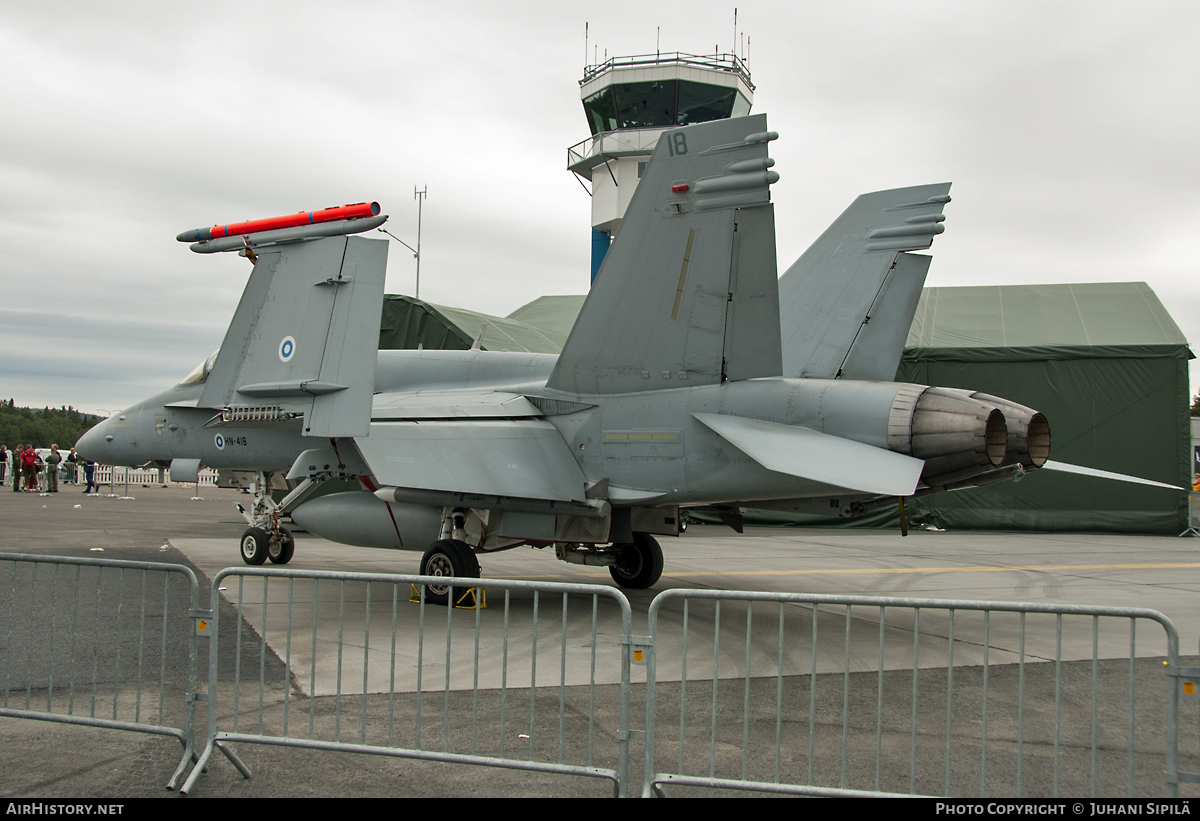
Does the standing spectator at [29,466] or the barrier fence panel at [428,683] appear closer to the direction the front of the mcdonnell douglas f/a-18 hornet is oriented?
the standing spectator

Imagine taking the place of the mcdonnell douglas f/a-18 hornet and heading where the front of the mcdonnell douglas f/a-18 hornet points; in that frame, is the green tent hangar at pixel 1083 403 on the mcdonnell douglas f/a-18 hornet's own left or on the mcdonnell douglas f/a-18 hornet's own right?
on the mcdonnell douglas f/a-18 hornet's own right

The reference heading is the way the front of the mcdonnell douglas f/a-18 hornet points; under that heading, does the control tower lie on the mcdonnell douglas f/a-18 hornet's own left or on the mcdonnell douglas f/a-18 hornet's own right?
on the mcdonnell douglas f/a-18 hornet's own right

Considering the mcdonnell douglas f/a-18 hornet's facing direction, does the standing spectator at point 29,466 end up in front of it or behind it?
in front

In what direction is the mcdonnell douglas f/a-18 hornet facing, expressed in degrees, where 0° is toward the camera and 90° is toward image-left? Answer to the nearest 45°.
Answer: approximately 135°

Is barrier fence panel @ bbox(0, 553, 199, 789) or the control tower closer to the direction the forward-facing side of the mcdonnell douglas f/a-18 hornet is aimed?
the control tower

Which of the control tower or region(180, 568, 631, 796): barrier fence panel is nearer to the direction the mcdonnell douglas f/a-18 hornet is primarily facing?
the control tower

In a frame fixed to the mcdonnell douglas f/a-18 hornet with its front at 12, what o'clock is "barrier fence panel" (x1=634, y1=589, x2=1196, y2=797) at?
The barrier fence panel is roughly at 7 o'clock from the mcdonnell douglas f/a-18 hornet.
